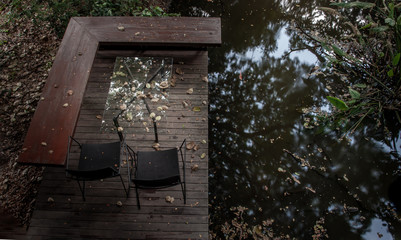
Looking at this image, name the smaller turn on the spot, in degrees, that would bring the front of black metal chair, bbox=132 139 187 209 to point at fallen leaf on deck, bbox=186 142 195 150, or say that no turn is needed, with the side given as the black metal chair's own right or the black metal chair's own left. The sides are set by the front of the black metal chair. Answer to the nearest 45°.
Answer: approximately 45° to the black metal chair's own right

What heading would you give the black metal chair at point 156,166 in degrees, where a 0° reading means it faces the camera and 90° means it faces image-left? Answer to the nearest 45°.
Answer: approximately 180°

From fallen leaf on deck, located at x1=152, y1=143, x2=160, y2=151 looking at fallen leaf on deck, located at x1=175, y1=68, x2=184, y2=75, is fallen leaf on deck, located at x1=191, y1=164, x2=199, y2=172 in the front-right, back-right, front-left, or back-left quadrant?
back-right

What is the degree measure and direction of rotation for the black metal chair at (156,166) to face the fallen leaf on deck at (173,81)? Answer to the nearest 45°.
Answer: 0° — it already faces it

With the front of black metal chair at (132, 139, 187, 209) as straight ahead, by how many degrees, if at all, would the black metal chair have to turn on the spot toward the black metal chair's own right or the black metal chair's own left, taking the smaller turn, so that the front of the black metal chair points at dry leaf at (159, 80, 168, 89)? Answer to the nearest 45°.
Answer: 0° — it already faces it

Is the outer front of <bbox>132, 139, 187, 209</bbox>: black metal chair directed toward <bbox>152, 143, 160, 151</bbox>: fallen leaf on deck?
yes
